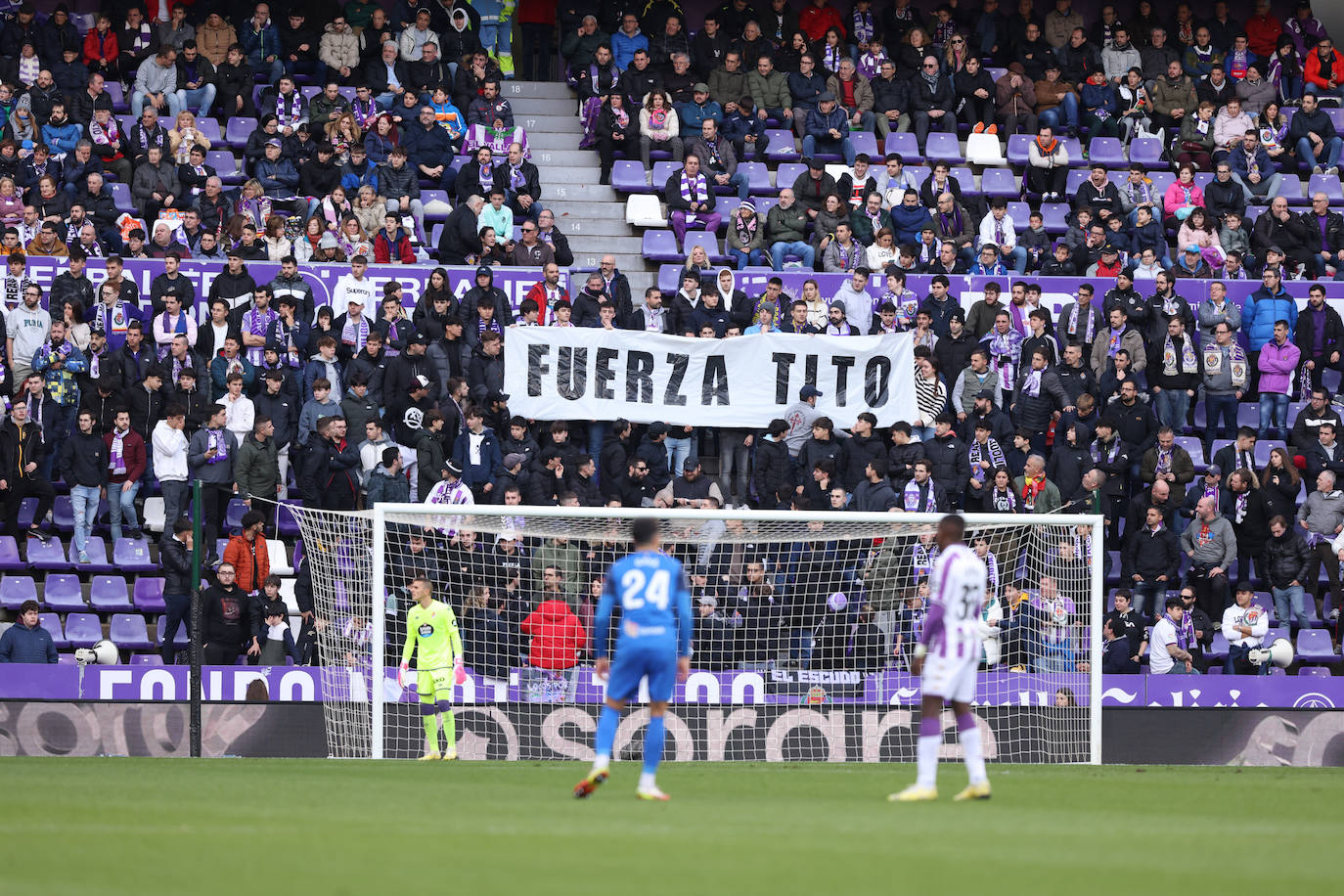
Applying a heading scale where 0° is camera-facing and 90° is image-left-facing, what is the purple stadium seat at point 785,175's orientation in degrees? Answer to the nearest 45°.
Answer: approximately 0°

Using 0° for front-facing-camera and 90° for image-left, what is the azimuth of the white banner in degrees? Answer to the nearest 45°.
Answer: approximately 0°

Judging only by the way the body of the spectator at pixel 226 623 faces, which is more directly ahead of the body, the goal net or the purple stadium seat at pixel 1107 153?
the goal net
